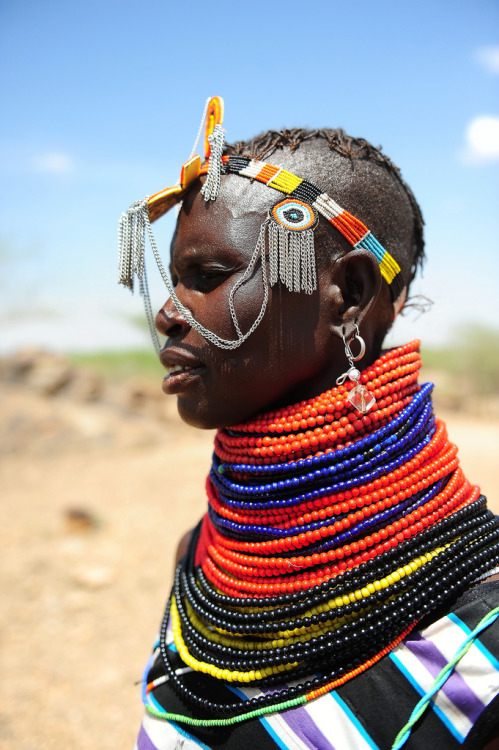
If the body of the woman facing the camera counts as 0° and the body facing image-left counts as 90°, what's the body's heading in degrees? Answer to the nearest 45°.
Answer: approximately 45°
